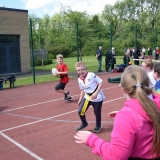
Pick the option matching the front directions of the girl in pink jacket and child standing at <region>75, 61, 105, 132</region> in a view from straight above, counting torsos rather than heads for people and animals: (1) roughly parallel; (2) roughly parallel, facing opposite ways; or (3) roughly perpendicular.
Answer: roughly perpendicular

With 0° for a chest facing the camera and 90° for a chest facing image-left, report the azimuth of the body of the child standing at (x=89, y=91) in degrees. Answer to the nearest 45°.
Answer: approximately 45°

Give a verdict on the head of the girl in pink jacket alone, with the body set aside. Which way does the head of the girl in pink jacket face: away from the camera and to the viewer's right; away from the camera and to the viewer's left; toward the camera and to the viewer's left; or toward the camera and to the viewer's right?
away from the camera and to the viewer's left

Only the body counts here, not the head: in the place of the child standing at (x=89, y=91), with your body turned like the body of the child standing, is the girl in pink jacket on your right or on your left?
on your left

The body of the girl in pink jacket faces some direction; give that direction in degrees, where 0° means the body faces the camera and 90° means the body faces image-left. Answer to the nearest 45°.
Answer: approximately 135°

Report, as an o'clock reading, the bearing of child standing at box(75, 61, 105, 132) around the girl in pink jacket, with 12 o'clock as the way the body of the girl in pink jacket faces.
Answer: The child standing is roughly at 1 o'clock from the girl in pink jacket.
